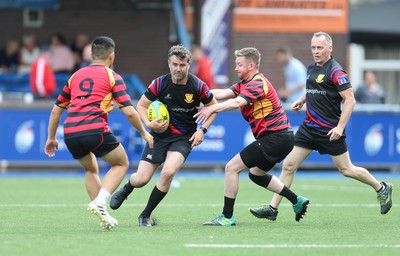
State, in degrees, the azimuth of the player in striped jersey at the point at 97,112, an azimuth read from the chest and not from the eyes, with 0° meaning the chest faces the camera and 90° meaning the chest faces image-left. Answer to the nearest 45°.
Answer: approximately 225°

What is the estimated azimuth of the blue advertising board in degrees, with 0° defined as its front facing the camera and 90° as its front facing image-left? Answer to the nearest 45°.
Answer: approximately 0°

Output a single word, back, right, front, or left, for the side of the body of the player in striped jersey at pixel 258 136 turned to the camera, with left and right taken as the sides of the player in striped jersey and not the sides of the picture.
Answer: left

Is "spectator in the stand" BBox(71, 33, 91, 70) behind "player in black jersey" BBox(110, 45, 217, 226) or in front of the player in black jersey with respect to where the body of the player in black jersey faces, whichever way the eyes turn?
behind

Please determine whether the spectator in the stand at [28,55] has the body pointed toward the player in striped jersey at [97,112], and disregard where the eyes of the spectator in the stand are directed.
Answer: yes

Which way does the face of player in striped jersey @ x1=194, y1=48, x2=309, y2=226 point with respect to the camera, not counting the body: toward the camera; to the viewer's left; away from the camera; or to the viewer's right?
to the viewer's left

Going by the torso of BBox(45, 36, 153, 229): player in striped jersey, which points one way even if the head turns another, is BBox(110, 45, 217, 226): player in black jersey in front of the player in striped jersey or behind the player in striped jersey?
in front

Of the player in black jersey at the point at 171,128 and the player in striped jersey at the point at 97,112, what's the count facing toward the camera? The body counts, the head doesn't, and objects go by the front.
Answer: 1

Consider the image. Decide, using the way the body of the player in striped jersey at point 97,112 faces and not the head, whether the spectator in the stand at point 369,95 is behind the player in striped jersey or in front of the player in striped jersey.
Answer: in front

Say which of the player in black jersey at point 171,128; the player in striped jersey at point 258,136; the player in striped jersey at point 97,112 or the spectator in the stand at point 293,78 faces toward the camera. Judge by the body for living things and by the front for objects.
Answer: the player in black jersey

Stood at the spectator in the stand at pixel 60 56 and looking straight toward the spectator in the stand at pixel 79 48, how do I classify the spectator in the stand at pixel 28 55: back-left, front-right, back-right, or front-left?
back-left

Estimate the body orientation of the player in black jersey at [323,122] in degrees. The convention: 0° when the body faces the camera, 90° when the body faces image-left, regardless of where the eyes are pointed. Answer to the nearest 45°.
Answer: approximately 45°

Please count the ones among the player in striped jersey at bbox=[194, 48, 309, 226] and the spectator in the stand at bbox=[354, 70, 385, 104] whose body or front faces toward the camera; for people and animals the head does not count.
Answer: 1

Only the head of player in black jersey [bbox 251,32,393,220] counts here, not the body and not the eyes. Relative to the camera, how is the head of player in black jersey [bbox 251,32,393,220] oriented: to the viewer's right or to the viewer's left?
to the viewer's left
